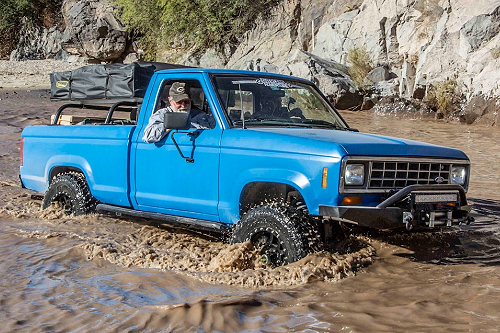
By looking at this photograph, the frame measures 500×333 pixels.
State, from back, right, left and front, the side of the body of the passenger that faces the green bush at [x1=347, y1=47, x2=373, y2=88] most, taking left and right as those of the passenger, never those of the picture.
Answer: left

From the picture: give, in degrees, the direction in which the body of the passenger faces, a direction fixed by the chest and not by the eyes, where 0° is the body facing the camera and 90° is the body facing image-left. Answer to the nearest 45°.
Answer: approximately 315°

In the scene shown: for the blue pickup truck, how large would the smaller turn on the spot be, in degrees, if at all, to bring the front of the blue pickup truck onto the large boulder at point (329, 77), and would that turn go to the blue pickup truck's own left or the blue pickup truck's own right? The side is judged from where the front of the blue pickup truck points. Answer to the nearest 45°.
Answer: approximately 135° to the blue pickup truck's own left

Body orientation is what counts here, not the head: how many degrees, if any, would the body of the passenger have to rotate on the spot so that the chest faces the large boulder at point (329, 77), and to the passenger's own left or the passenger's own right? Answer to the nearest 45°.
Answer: approximately 135° to the passenger's own left

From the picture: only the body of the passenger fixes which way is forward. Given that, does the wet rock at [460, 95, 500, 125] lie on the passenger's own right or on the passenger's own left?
on the passenger's own left

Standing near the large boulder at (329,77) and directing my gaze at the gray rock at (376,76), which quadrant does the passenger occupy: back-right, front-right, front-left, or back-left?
back-right

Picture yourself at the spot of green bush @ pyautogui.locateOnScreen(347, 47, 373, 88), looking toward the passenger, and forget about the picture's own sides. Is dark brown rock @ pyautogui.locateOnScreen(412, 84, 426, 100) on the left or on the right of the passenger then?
left

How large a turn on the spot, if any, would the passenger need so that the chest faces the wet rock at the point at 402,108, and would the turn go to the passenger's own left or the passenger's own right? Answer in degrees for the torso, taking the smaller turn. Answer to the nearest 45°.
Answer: approximately 90° to the passenger's own left
